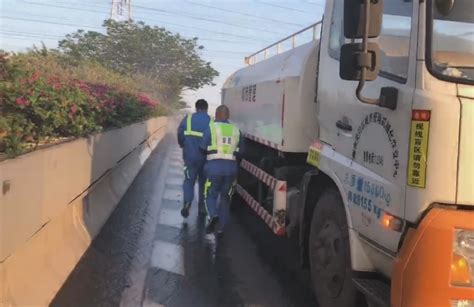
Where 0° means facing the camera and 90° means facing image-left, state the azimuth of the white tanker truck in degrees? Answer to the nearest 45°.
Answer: approximately 315°

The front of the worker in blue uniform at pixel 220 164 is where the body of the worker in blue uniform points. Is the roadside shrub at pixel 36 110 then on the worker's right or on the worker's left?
on the worker's left

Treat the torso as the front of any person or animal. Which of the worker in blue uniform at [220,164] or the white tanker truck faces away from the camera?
the worker in blue uniform

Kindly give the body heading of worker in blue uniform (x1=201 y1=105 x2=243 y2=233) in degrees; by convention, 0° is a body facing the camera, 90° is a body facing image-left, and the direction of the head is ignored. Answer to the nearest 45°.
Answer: approximately 180°

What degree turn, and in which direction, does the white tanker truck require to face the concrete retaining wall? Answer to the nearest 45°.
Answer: approximately 135° to its right

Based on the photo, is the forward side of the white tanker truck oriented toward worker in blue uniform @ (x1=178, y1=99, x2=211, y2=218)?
no

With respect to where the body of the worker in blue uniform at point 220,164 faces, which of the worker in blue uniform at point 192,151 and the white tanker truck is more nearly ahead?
the worker in blue uniform

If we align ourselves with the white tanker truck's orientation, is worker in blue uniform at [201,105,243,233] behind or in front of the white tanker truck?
behind

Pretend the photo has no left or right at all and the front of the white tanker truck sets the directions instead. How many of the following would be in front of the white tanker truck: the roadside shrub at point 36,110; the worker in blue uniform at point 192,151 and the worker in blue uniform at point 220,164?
0

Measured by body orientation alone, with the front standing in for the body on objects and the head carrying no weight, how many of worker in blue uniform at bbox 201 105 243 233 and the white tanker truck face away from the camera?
1

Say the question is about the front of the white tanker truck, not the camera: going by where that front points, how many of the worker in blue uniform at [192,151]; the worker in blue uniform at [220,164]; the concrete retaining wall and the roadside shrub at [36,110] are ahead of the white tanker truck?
0

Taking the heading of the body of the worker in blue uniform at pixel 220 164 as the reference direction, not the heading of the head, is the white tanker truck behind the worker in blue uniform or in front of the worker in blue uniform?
behind
